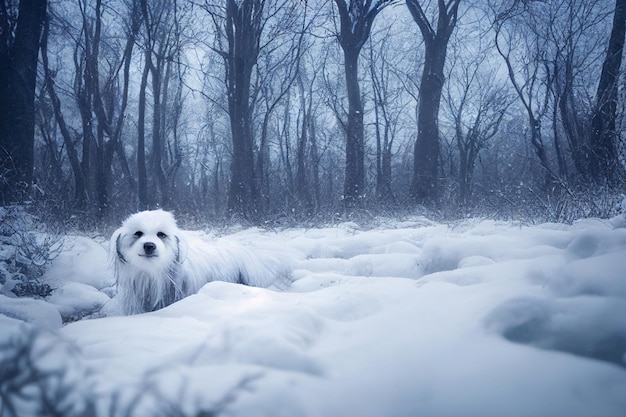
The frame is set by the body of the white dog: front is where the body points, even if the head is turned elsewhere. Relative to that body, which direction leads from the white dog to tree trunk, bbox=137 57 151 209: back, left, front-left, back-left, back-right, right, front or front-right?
back-right

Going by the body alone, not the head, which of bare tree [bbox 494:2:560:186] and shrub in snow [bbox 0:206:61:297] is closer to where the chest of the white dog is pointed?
the shrub in snow

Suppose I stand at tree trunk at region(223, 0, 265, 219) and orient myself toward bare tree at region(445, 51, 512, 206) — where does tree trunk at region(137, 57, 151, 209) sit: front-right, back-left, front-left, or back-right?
back-left

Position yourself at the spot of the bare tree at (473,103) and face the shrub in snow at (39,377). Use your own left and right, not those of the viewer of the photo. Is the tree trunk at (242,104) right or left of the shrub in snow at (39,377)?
right

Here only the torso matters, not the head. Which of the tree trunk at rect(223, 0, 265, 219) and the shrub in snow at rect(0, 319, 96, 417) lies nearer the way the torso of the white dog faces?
the shrub in snow

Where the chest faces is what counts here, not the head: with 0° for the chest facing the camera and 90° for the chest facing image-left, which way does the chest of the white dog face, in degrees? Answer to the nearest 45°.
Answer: approximately 45°

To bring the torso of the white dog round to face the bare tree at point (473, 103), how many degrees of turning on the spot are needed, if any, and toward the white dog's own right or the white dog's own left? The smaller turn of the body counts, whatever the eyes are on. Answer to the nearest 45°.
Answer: approximately 180°

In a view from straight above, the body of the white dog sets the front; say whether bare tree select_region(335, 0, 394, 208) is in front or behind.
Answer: behind

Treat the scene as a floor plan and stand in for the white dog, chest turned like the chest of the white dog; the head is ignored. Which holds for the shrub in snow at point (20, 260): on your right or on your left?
on your right

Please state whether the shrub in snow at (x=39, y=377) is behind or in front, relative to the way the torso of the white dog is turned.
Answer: in front
